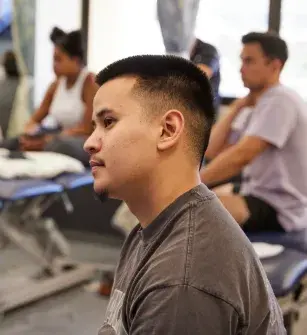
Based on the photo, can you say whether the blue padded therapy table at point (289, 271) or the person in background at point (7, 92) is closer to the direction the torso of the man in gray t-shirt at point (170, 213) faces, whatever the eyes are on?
the person in background

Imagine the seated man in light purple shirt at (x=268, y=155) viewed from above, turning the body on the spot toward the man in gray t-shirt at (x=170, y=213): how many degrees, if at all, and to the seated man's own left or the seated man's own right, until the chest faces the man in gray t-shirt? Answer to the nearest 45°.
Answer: approximately 90° to the seated man's own left

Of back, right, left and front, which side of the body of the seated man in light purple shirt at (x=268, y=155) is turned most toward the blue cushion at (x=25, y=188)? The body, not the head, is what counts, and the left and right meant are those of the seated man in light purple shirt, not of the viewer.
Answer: front

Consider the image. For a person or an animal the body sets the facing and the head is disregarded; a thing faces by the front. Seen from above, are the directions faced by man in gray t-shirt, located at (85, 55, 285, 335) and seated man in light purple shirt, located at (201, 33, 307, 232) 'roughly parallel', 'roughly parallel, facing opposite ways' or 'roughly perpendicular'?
roughly parallel

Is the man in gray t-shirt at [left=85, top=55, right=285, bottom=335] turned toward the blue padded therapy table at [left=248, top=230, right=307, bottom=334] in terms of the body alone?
no

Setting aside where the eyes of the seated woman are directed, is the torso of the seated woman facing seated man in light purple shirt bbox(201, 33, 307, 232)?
no

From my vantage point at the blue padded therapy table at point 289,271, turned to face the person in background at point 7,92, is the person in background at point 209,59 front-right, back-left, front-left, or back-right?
front-right

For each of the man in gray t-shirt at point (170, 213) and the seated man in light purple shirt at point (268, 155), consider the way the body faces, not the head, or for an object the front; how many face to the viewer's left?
2

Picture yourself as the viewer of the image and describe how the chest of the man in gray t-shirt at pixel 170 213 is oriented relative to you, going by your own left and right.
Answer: facing to the left of the viewer

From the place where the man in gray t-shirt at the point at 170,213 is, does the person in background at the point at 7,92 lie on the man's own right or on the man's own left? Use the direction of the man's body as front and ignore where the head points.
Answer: on the man's own right

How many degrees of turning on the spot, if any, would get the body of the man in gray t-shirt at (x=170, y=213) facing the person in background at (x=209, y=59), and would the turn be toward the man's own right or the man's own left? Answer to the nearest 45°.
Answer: approximately 90° to the man's own right

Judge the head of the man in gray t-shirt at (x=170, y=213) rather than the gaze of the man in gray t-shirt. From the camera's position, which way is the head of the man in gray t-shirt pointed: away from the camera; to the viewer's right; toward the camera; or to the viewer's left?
to the viewer's left

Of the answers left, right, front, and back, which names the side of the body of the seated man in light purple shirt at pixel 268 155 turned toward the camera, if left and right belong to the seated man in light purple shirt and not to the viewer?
left
